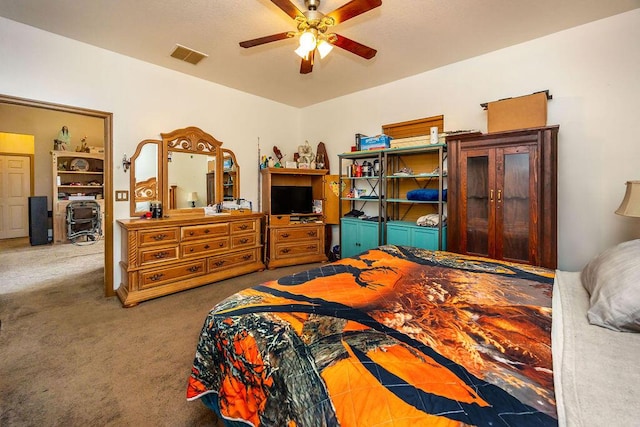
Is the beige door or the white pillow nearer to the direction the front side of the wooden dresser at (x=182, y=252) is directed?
the white pillow

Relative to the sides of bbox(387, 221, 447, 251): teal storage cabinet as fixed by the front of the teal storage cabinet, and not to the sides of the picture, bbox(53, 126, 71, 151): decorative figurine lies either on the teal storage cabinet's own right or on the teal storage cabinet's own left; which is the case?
on the teal storage cabinet's own right

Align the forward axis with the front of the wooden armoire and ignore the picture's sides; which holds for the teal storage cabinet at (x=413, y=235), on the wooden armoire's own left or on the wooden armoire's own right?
on the wooden armoire's own right

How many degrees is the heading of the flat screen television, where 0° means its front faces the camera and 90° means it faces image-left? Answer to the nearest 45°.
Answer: approximately 315°

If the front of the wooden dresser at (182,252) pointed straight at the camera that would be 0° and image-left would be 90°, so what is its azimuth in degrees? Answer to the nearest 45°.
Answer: approximately 315°

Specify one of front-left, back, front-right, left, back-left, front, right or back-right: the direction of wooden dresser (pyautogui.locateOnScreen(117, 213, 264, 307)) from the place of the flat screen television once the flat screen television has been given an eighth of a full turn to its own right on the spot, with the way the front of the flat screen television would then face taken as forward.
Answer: front-right

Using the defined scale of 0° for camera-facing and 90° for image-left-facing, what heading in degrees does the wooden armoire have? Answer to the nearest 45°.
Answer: approximately 45°

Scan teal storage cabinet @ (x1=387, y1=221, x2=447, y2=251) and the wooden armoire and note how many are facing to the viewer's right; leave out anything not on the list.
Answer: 0

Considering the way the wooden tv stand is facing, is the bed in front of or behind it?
in front
